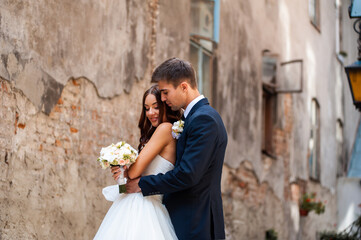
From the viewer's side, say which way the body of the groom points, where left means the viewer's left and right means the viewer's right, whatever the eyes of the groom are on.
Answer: facing to the left of the viewer

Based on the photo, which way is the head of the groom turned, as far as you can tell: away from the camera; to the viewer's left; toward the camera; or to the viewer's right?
to the viewer's left

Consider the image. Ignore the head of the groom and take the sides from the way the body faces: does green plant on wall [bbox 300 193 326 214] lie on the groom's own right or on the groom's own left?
on the groom's own right
